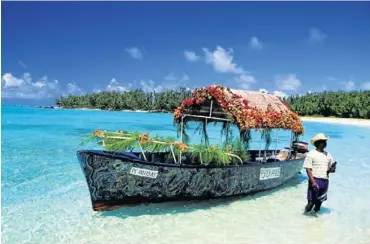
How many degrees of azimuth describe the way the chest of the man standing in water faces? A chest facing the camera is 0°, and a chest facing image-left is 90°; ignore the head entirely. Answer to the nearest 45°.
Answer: approximately 315°

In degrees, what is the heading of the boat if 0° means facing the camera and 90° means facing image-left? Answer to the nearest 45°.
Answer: approximately 45°
